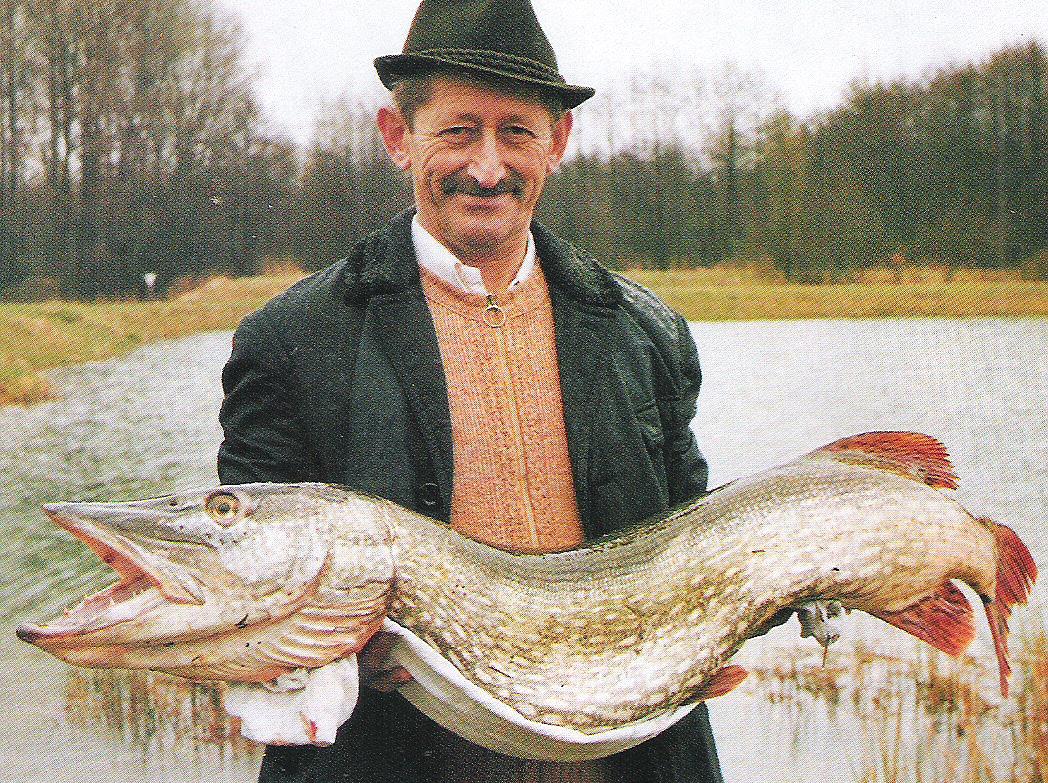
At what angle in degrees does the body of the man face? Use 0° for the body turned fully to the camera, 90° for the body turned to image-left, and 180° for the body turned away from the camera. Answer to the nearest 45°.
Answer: approximately 0°

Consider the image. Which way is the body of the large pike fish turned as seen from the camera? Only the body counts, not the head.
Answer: to the viewer's left
